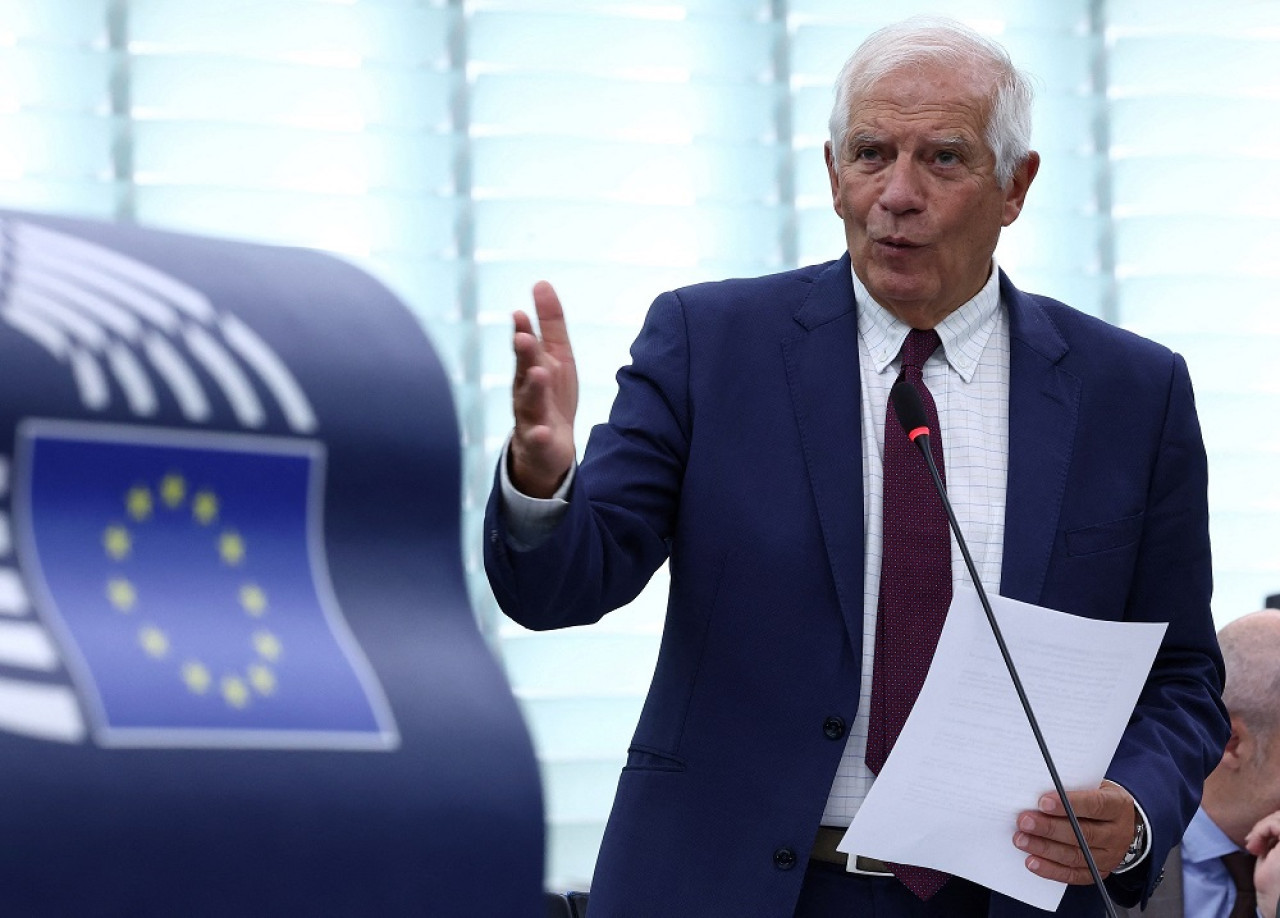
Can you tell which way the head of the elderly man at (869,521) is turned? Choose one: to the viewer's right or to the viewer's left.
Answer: to the viewer's left

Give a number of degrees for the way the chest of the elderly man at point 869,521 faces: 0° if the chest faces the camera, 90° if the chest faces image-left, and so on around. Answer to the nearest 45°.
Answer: approximately 0°

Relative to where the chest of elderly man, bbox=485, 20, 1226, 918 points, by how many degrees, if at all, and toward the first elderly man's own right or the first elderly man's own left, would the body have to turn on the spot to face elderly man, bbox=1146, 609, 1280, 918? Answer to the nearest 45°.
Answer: approximately 135° to the first elderly man's own left
